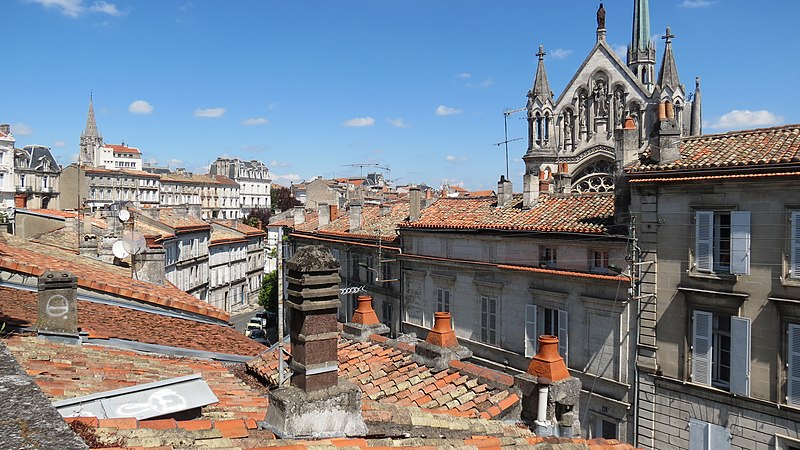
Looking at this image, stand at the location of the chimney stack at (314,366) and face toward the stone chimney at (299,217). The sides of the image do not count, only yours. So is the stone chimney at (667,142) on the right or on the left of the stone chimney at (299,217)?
right

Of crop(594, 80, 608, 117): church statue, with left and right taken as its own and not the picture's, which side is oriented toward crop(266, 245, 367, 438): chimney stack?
front

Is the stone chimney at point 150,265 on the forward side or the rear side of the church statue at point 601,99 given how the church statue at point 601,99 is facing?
on the forward side

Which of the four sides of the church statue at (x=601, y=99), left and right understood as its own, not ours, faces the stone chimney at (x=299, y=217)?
right

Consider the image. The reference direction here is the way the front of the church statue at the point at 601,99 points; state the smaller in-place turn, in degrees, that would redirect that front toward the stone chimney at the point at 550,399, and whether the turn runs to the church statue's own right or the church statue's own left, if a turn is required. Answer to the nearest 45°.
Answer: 0° — it already faces it

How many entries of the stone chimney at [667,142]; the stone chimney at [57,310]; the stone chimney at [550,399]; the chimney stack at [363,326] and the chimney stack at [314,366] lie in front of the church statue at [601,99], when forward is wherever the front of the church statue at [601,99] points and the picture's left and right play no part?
5

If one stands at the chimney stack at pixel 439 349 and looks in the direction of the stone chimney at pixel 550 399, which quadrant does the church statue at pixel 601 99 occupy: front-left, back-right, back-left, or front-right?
back-left

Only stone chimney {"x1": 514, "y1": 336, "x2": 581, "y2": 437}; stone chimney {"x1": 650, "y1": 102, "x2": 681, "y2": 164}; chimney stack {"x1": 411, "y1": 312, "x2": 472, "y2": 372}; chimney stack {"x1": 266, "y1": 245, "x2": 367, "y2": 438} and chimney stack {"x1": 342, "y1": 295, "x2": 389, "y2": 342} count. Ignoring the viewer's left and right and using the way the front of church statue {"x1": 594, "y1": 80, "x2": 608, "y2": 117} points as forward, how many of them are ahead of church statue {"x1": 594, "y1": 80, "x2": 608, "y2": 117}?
5

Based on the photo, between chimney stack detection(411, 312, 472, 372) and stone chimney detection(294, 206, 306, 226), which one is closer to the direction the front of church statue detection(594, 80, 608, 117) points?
the chimney stack

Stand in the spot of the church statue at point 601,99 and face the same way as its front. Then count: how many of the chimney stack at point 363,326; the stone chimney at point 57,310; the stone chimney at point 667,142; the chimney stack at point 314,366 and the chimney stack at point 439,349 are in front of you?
5

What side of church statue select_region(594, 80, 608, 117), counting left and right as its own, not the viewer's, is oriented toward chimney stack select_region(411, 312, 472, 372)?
front

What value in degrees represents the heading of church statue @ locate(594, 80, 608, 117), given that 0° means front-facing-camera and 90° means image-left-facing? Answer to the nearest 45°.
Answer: approximately 0°
